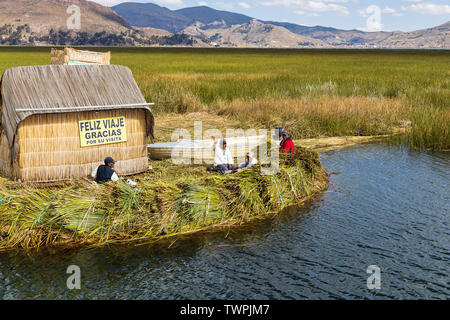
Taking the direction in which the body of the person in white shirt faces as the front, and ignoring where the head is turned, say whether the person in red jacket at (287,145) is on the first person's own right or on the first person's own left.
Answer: on the first person's own left

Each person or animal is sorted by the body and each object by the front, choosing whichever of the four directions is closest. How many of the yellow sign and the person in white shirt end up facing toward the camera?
2

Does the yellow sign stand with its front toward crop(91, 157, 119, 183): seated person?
yes

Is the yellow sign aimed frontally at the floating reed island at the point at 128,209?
yes

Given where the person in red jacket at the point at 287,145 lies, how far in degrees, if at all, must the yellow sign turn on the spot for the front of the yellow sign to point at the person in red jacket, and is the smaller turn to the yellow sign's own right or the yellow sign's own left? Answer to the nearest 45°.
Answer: approximately 90° to the yellow sign's own left

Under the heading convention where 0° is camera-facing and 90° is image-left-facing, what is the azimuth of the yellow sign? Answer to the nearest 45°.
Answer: approximately 0°
